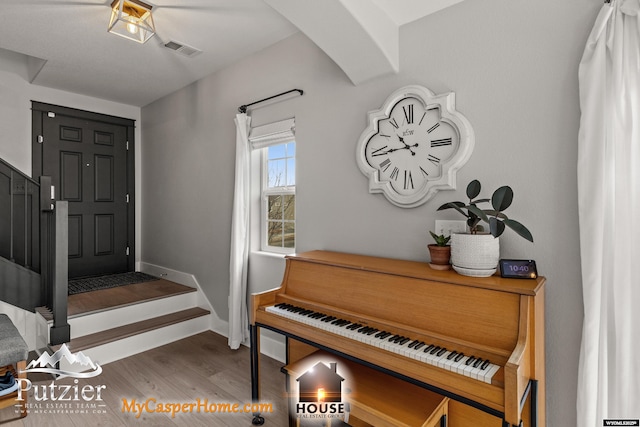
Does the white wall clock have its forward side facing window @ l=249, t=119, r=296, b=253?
no

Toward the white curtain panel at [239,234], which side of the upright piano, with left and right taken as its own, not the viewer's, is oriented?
right

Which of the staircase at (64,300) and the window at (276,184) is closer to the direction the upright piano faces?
the staircase

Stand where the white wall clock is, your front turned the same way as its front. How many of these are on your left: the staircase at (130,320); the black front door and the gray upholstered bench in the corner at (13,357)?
0

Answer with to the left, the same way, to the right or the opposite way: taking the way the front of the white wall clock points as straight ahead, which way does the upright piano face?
the same way

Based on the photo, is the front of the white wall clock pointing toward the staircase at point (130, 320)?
no

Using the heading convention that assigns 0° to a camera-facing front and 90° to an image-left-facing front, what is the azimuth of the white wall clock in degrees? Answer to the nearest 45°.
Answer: approximately 45°

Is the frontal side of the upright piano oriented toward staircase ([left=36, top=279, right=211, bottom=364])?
no

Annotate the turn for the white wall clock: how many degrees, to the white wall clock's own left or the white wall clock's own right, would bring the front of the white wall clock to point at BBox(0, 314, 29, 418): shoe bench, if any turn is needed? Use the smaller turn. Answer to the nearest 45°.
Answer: approximately 45° to the white wall clock's own right

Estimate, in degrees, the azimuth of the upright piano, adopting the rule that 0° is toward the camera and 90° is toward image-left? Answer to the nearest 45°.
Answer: approximately 45°

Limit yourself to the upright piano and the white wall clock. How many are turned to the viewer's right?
0

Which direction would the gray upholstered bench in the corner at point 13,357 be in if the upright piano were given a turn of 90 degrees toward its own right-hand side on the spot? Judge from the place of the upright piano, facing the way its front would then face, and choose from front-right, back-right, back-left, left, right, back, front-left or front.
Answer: front-left
